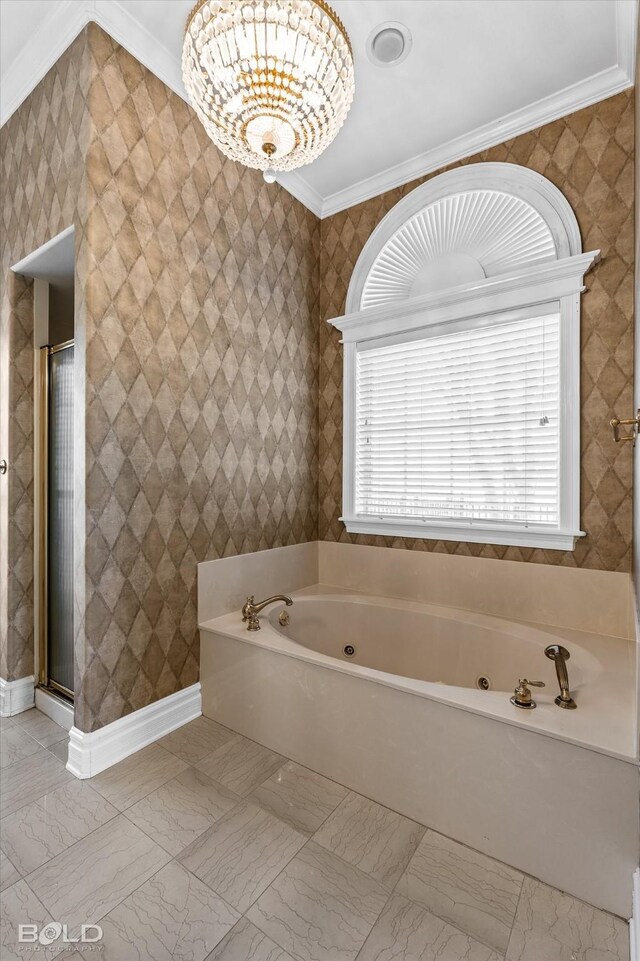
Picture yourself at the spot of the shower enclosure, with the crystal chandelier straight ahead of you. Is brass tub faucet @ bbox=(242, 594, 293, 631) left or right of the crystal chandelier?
left

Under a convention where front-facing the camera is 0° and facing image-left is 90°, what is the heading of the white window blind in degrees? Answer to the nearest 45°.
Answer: approximately 45°

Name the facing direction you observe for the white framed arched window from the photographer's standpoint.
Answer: facing the viewer and to the left of the viewer

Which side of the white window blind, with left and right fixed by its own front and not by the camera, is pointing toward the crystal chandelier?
front

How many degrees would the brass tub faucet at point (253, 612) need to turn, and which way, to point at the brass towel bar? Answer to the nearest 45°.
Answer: approximately 45° to its right

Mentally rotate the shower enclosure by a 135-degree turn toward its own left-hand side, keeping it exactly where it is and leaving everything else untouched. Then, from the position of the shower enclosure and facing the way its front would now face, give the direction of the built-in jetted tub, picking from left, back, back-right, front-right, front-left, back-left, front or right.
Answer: front-right

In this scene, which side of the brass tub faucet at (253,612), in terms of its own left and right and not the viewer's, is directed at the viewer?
right

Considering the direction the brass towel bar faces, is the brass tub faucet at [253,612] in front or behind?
in front

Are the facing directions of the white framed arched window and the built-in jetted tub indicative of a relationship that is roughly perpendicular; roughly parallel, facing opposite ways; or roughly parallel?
roughly parallel

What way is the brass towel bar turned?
to the viewer's left

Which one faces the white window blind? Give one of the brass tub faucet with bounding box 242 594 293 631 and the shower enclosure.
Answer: the brass tub faucet

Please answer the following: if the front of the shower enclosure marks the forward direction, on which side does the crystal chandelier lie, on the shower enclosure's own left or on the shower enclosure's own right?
on the shower enclosure's own left

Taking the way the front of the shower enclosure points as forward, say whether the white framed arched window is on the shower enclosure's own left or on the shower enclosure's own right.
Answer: on the shower enclosure's own left
